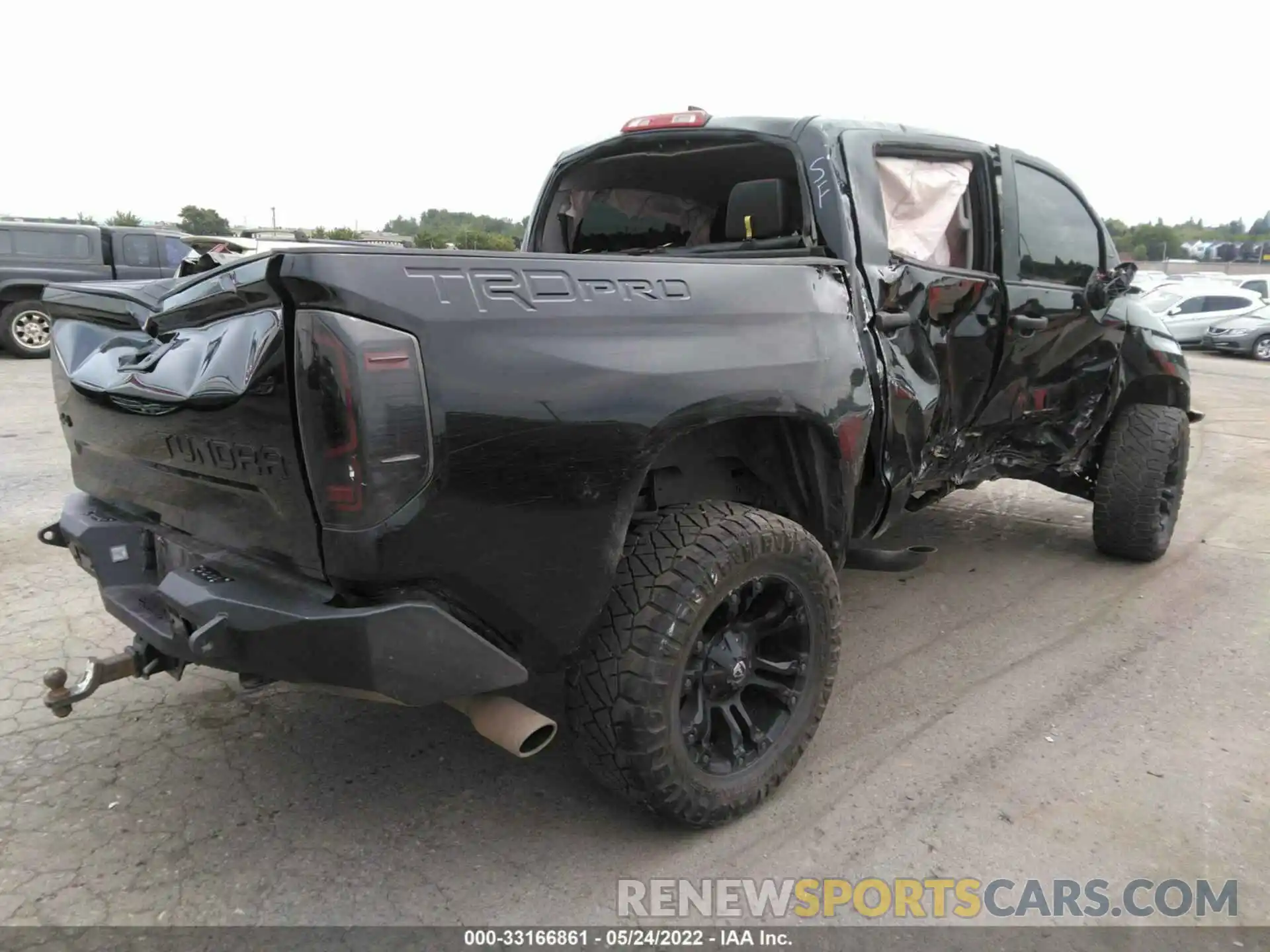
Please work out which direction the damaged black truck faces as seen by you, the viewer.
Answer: facing away from the viewer and to the right of the viewer

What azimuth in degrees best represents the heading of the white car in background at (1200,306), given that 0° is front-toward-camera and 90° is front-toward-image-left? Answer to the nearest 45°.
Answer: approximately 45°

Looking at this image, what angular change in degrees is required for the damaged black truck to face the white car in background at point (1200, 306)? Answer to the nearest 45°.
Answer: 0° — it already faces it

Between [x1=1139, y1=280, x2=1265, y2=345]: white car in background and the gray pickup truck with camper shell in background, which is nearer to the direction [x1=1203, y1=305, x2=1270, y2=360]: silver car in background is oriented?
the gray pickup truck with camper shell in background

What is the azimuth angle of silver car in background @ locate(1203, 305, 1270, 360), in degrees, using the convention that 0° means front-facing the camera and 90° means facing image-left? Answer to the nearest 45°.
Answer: approximately 45°

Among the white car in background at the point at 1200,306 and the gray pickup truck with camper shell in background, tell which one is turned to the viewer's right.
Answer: the gray pickup truck with camper shell in background

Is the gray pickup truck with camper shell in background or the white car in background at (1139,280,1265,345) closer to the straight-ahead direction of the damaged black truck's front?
the white car in background

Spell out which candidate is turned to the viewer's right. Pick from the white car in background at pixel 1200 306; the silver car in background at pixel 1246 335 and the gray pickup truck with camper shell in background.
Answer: the gray pickup truck with camper shell in background

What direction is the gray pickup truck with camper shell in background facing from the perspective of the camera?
to the viewer's right

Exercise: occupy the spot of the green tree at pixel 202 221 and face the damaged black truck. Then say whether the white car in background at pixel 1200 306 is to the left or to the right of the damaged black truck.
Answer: left

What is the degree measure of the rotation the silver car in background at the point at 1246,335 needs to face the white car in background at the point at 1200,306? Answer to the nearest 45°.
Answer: approximately 90° to its right

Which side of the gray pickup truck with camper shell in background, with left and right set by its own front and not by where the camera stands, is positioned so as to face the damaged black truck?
right
